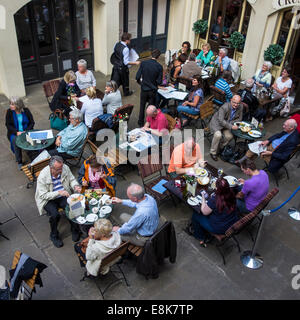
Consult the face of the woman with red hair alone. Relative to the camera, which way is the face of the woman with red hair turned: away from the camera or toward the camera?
away from the camera

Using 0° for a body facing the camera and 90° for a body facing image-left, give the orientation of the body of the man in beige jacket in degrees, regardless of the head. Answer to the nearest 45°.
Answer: approximately 315°

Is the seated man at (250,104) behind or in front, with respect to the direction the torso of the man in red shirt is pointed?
behind

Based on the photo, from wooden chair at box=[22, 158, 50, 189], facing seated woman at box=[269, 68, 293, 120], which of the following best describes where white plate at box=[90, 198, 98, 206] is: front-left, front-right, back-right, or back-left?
front-right

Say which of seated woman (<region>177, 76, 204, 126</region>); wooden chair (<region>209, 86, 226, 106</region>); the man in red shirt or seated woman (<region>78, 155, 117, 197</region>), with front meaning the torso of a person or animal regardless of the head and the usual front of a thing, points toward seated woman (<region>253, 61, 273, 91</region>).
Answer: the wooden chair

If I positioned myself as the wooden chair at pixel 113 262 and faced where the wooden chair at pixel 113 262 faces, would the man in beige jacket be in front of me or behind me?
in front

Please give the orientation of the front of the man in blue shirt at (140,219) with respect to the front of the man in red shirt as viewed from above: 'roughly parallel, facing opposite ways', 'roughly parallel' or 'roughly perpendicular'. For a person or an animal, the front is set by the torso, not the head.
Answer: roughly perpendicular

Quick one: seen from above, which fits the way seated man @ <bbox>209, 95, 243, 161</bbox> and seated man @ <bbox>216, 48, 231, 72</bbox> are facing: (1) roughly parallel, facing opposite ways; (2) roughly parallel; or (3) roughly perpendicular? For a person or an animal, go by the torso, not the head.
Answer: roughly perpendicular
